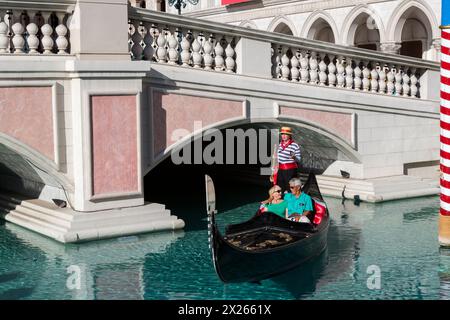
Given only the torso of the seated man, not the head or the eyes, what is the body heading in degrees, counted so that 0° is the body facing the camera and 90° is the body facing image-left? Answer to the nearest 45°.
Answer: approximately 45°

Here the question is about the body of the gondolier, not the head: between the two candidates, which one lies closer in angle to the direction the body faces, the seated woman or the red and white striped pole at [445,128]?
the seated woman

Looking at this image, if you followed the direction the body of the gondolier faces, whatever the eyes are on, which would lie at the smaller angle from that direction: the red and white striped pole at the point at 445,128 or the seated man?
the seated man

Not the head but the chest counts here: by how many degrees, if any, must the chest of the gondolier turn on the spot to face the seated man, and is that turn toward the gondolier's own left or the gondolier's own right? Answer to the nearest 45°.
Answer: approximately 45° to the gondolier's own left

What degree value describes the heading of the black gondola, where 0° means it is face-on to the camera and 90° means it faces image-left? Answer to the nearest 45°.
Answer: approximately 45°

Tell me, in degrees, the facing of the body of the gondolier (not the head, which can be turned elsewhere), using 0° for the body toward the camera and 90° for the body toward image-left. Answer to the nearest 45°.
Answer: approximately 45°
